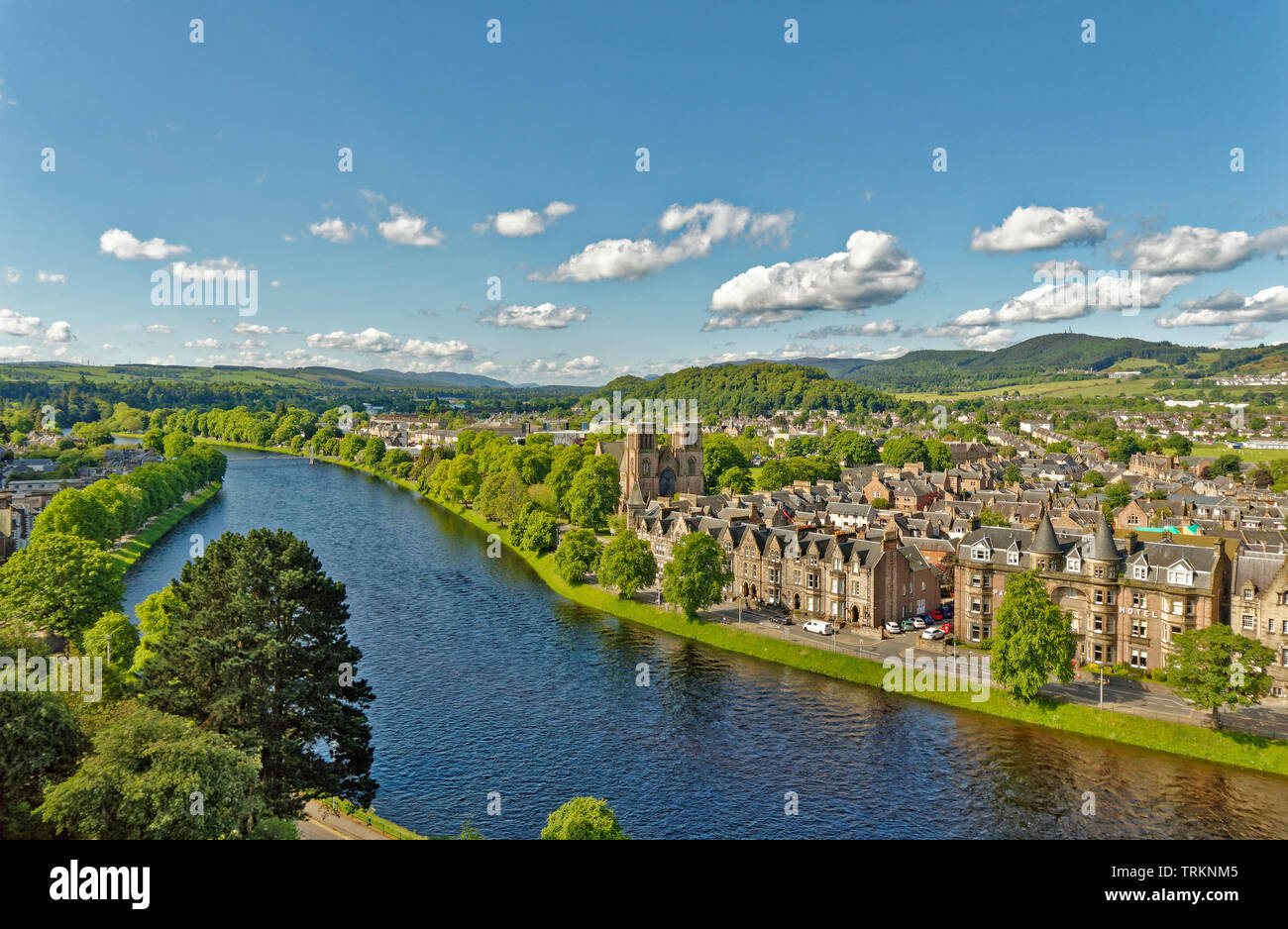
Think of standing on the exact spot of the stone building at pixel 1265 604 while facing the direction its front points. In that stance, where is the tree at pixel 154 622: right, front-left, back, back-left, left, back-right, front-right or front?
front-right

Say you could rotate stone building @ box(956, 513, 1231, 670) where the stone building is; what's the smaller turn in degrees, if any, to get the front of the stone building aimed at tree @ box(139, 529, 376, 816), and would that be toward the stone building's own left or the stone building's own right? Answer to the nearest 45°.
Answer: approximately 45° to the stone building's own right

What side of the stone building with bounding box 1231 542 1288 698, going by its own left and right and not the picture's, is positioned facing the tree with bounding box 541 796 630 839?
front

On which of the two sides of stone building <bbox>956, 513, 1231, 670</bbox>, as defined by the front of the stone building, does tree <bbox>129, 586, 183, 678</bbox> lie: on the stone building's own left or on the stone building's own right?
on the stone building's own right

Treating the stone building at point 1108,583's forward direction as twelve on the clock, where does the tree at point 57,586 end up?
The tree is roughly at 2 o'clock from the stone building.

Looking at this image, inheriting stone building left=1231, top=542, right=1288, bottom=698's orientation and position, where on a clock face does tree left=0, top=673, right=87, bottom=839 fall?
The tree is roughly at 1 o'clock from the stone building.

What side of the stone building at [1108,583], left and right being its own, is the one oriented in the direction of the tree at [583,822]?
front

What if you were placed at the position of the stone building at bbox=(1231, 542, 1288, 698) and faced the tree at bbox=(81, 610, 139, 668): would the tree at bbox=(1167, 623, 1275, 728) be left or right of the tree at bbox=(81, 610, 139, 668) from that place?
left

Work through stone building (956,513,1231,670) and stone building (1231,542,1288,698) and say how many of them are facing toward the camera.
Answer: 2

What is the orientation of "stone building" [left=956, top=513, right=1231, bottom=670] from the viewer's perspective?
toward the camera

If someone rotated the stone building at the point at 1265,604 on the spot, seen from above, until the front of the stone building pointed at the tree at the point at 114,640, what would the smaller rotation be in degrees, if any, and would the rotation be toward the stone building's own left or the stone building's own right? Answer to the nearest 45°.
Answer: approximately 45° to the stone building's own right

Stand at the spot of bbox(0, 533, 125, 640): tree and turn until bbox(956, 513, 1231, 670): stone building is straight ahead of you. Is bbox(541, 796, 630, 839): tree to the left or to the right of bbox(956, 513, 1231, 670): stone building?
right
